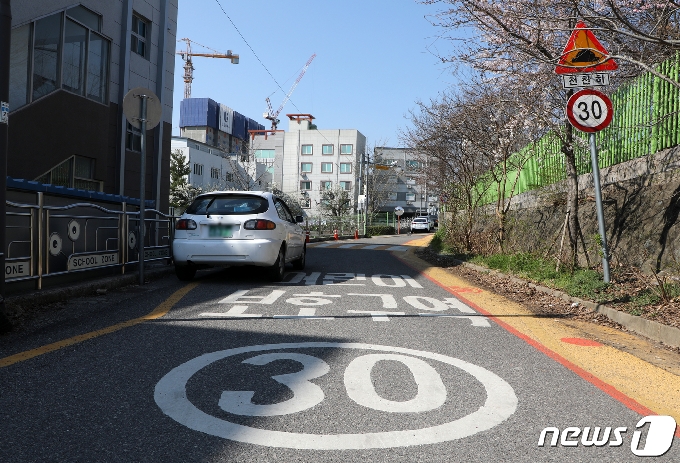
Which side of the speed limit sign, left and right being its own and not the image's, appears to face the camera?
front

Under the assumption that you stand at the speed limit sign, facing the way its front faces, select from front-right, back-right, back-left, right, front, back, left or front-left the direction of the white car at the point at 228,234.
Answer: right

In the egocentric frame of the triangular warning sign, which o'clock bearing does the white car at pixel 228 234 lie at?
The white car is roughly at 3 o'clock from the triangular warning sign.

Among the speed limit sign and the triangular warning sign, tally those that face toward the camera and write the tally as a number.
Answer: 2

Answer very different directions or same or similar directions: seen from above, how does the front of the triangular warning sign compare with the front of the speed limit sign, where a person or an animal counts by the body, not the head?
same or similar directions

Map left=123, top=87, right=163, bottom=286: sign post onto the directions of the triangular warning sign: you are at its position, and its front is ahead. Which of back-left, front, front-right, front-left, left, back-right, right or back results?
right

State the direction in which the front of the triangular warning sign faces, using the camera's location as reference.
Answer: facing the viewer

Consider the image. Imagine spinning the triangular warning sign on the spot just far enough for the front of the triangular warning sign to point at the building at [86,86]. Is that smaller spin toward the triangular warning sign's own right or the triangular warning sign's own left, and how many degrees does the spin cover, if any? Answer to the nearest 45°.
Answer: approximately 90° to the triangular warning sign's own right
